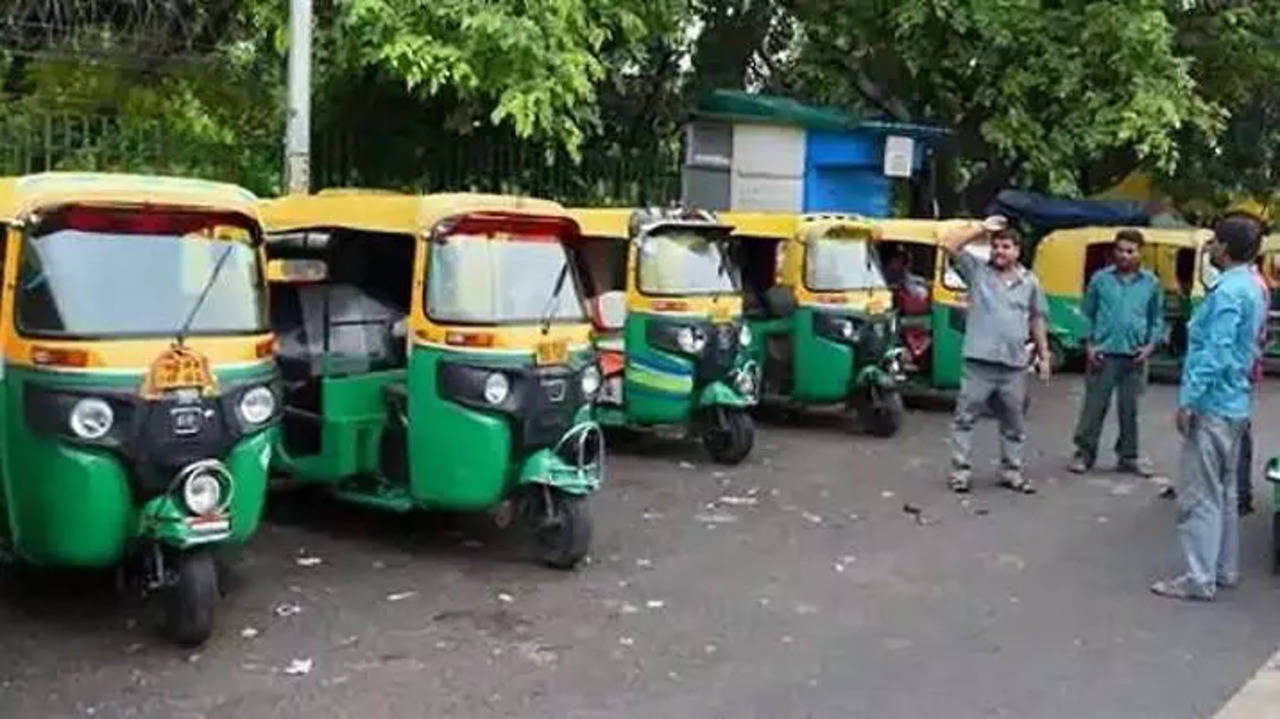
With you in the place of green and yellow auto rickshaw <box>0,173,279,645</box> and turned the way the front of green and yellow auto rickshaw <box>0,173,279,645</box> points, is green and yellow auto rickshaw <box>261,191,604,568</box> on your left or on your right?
on your left

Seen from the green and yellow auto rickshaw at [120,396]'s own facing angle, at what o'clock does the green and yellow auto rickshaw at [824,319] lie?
the green and yellow auto rickshaw at [824,319] is roughly at 9 o'clock from the green and yellow auto rickshaw at [120,396].

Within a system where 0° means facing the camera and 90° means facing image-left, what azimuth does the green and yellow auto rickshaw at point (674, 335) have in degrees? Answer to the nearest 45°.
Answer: approximately 315°

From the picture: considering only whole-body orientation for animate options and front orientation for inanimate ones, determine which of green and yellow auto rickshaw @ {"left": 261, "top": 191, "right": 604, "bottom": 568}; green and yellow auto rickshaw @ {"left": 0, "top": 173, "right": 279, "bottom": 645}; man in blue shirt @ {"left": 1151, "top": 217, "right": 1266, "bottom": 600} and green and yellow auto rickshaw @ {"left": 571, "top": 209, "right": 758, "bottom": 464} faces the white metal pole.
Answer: the man in blue shirt

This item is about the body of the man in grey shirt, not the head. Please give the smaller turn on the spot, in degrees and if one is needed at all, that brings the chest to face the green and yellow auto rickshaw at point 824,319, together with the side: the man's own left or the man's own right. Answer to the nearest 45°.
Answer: approximately 135° to the man's own right

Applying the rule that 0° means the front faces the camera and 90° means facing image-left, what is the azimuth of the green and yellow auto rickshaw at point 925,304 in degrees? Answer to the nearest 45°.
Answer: approximately 315°

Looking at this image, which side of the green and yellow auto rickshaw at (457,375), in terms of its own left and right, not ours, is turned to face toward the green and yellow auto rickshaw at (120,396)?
right

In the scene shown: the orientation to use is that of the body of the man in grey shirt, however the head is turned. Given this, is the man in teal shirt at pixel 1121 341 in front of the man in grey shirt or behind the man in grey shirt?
behind

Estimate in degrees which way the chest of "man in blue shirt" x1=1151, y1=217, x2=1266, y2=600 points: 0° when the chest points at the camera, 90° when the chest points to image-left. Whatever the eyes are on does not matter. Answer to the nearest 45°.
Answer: approximately 90°

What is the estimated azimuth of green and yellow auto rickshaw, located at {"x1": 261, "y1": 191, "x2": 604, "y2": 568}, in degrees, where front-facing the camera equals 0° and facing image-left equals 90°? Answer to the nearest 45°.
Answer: approximately 315°

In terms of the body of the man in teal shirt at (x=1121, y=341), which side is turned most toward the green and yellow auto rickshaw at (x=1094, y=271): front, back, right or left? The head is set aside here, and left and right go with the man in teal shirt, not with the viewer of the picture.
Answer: back

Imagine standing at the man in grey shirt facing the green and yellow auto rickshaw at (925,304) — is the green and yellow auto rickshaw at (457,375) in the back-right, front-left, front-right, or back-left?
back-left
